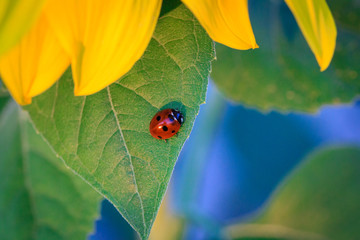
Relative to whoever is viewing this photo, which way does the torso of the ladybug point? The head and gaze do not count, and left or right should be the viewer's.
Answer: facing away from the viewer and to the right of the viewer
